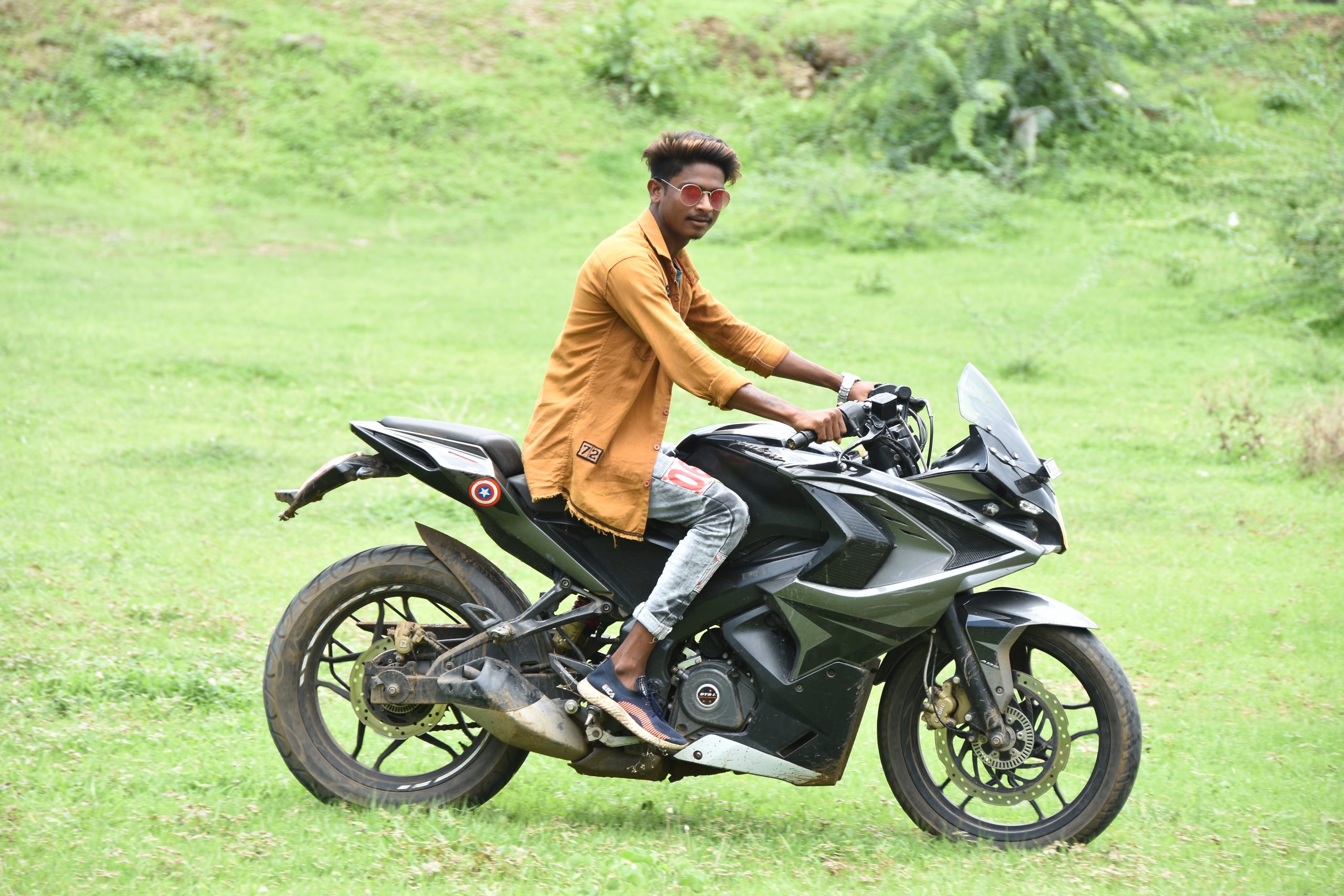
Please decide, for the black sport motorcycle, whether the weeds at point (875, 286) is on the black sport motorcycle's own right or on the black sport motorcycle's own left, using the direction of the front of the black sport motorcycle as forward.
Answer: on the black sport motorcycle's own left

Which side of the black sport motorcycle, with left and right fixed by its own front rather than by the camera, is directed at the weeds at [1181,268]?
left

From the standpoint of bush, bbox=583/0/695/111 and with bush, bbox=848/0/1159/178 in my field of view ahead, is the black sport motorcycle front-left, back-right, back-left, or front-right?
front-right

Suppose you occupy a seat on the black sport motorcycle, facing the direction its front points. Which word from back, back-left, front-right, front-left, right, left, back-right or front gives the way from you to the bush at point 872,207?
left

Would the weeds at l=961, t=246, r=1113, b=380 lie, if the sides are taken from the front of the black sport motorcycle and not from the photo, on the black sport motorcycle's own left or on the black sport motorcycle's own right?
on the black sport motorcycle's own left

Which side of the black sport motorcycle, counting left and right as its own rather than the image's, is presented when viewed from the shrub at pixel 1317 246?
left

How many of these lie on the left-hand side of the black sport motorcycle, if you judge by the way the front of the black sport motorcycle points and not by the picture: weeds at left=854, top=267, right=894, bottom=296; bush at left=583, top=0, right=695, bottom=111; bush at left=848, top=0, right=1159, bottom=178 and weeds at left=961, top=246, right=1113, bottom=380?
4

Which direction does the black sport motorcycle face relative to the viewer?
to the viewer's right
